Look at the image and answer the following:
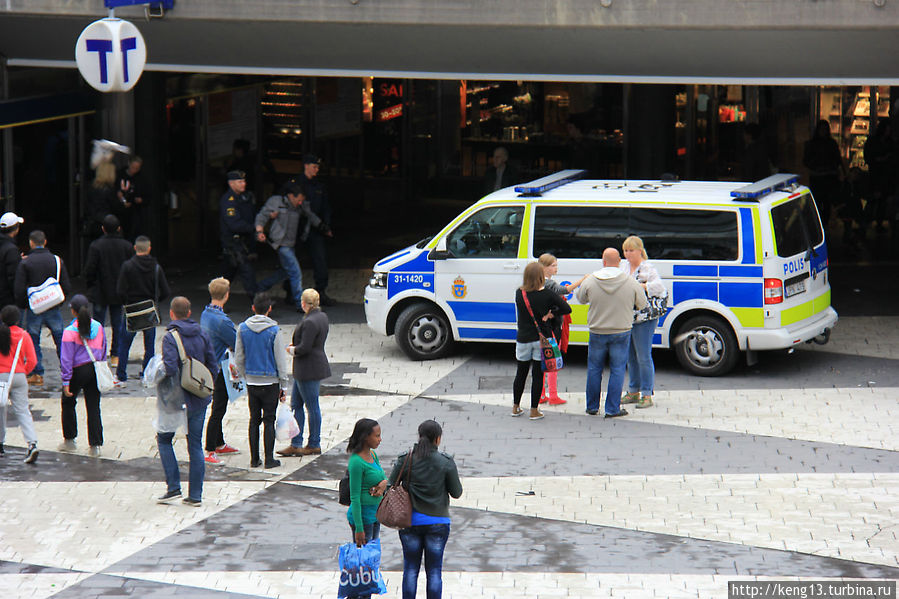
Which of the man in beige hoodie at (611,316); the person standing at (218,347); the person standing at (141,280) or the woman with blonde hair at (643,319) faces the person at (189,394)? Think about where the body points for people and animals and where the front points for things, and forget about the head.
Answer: the woman with blonde hair

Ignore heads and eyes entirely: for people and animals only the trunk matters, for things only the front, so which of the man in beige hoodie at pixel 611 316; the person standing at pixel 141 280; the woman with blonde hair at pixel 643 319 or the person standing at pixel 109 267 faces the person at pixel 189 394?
the woman with blonde hair

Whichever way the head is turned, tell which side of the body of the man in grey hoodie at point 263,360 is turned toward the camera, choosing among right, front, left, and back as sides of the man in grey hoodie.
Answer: back

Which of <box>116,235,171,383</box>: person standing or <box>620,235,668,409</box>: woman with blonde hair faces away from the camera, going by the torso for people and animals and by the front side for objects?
the person standing

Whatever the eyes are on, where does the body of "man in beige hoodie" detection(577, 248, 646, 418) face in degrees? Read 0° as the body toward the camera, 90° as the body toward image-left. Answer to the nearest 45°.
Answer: approximately 180°

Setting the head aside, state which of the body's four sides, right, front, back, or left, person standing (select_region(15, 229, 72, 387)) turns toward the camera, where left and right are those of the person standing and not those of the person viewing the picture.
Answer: back

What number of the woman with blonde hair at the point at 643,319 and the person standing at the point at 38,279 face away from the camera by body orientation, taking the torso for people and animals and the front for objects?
1

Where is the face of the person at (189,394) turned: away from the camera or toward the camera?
away from the camera

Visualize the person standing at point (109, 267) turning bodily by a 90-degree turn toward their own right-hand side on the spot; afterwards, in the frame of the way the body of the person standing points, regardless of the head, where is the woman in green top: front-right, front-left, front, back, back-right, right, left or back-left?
right

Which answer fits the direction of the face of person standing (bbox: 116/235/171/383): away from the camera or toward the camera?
away from the camera

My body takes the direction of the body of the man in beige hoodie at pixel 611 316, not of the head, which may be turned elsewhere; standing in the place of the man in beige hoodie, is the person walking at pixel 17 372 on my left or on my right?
on my left

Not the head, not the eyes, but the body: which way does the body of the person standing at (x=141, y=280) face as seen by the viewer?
away from the camera

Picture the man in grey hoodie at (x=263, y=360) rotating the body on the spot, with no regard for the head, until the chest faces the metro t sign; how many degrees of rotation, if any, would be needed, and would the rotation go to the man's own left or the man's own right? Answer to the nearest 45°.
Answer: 0° — they already face it

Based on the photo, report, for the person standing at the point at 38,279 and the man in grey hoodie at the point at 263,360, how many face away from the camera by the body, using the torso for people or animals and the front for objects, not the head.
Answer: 2

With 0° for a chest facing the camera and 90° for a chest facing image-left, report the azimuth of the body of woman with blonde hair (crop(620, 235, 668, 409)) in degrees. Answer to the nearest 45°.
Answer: approximately 45°

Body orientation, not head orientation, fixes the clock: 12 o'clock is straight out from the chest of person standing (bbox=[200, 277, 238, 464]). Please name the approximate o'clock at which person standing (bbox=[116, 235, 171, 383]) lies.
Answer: person standing (bbox=[116, 235, 171, 383]) is roughly at 10 o'clock from person standing (bbox=[200, 277, 238, 464]).
